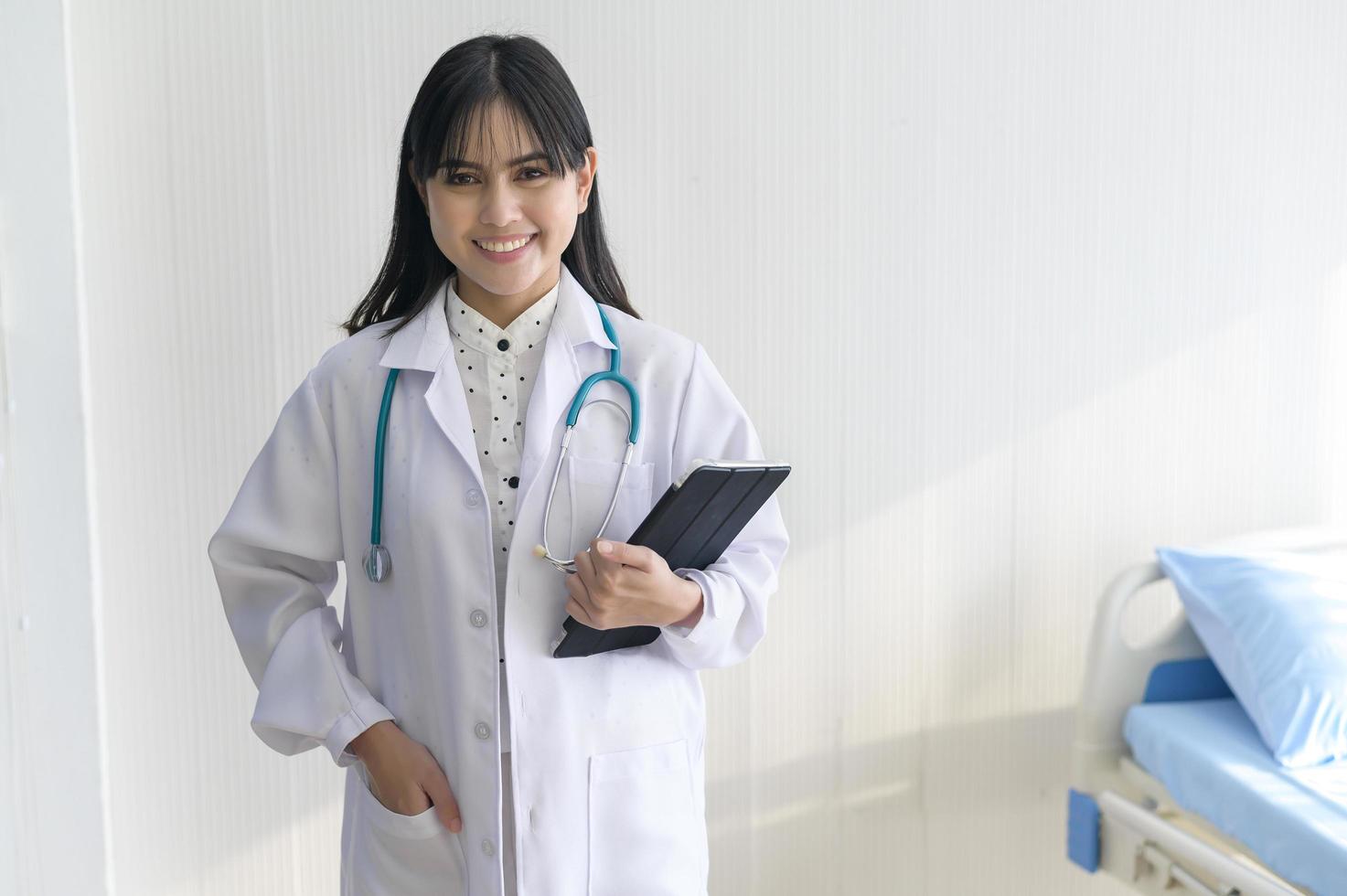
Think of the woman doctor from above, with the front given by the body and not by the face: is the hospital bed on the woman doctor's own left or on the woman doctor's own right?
on the woman doctor's own left

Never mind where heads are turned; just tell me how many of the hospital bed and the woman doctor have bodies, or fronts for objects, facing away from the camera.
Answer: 0

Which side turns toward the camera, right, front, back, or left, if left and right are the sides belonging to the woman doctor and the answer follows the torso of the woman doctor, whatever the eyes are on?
front

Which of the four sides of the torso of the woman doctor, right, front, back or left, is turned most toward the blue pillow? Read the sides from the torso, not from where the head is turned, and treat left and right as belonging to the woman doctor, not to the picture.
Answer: left

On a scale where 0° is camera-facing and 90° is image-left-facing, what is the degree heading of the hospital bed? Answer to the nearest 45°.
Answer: approximately 315°

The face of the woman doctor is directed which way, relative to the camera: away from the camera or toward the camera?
toward the camera
